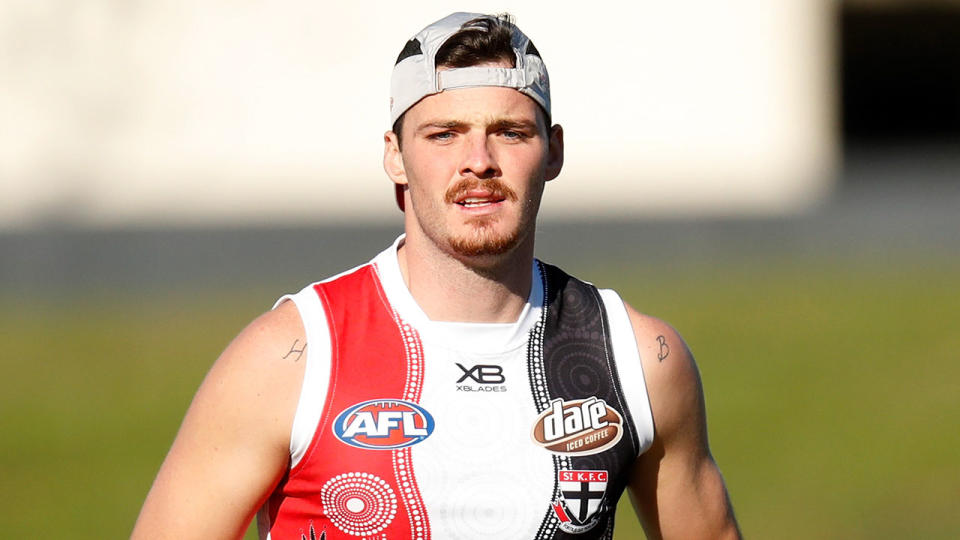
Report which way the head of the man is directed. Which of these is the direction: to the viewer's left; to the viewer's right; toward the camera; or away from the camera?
toward the camera

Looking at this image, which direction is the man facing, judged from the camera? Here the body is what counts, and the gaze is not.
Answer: toward the camera
